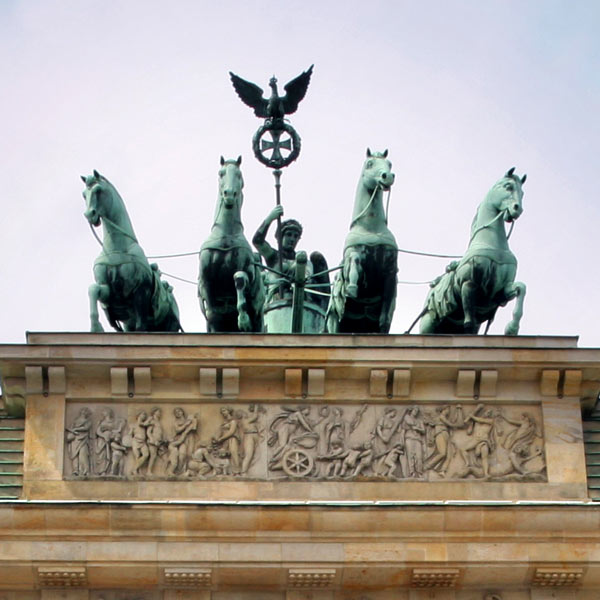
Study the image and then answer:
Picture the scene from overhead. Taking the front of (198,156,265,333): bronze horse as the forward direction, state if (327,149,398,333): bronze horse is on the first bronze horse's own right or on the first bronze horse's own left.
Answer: on the first bronze horse's own left

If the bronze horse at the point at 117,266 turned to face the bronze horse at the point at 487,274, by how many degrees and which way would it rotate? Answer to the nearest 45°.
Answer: approximately 135° to its left

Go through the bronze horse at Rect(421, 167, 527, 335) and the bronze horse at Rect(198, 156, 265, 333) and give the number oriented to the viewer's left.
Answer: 0

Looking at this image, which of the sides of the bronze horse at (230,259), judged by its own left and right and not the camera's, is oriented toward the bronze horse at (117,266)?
right

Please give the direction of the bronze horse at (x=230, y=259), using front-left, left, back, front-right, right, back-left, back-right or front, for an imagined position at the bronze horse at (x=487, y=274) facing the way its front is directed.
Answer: back-right

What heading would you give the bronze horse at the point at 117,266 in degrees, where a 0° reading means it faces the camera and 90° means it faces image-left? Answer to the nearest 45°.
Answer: approximately 45°

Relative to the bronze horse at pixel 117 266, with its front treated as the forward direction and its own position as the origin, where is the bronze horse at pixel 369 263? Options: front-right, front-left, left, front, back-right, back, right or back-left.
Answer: back-left
